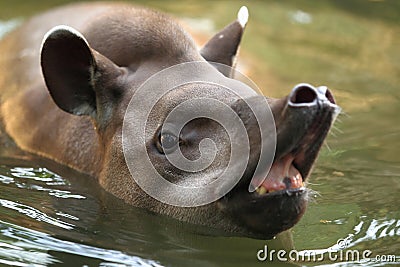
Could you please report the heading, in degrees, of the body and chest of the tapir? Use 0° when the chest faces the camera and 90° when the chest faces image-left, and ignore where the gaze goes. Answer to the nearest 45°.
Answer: approximately 315°
